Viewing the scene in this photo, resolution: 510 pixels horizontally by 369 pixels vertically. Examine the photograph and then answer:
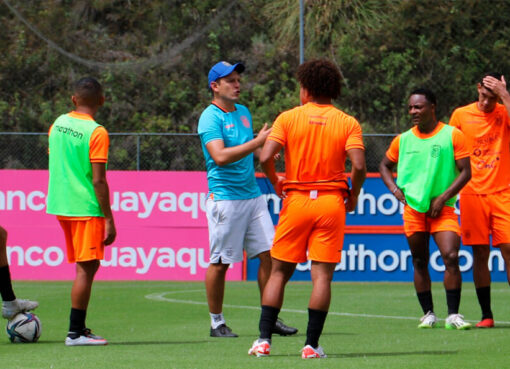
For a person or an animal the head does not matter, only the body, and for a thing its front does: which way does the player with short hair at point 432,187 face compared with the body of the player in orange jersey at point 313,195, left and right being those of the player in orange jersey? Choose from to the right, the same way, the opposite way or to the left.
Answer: the opposite way

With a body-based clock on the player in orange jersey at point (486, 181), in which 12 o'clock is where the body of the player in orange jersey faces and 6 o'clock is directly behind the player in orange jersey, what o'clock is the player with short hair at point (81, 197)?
The player with short hair is roughly at 2 o'clock from the player in orange jersey.

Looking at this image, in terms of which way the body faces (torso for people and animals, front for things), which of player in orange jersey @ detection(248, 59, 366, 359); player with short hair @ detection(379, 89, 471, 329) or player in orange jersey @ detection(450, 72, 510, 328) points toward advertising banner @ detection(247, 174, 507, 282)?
player in orange jersey @ detection(248, 59, 366, 359)

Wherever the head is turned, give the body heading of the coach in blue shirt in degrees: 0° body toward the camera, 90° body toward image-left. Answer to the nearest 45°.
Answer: approximately 315°

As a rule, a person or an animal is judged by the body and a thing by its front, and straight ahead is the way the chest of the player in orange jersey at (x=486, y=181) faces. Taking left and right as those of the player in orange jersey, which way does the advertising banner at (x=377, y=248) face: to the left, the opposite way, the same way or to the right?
the same way

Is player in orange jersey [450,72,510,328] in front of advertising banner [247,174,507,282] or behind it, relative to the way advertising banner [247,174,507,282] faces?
in front

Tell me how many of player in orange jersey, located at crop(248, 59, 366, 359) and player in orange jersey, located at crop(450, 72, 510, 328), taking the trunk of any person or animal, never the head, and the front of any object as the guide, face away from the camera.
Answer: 1

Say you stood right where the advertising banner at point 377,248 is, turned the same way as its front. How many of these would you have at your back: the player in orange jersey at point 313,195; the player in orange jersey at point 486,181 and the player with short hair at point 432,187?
0

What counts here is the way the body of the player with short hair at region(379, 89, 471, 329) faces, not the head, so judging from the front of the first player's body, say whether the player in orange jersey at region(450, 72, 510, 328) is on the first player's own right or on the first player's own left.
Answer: on the first player's own left

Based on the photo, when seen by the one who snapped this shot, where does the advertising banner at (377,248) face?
facing the viewer

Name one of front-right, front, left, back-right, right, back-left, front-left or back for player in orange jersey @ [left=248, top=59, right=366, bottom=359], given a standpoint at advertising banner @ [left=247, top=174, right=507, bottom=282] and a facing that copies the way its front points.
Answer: front

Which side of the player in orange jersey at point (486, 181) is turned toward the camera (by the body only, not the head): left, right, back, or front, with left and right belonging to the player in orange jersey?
front

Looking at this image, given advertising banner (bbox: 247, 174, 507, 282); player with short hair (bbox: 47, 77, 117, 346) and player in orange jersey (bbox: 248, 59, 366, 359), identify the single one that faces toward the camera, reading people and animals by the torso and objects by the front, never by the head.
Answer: the advertising banner

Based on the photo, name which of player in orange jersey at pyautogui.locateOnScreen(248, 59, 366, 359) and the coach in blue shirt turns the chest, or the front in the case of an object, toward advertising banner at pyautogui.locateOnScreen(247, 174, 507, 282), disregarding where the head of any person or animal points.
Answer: the player in orange jersey

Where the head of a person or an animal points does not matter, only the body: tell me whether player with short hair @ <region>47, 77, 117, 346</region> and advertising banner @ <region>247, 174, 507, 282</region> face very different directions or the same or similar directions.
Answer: very different directions

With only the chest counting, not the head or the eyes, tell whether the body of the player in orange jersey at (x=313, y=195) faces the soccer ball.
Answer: no

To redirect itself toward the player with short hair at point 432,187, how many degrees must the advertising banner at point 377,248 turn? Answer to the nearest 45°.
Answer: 0° — it already faces them

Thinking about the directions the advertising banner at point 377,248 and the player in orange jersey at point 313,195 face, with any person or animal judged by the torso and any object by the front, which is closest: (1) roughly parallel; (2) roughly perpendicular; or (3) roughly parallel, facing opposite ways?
roughly parallel, facing opposite ways
